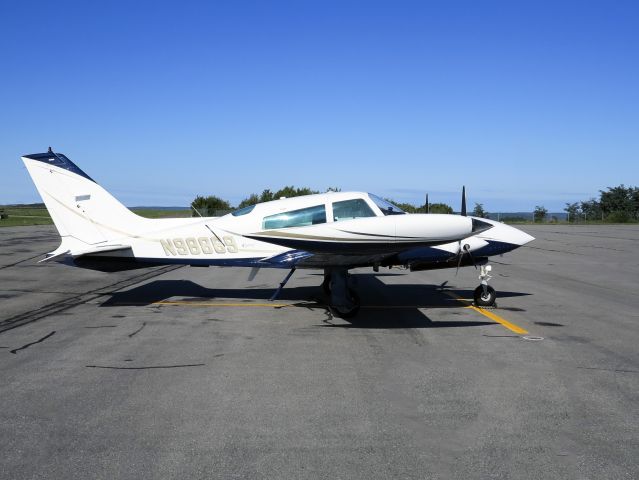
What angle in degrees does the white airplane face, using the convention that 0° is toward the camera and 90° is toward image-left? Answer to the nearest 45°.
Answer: approximately 270°
